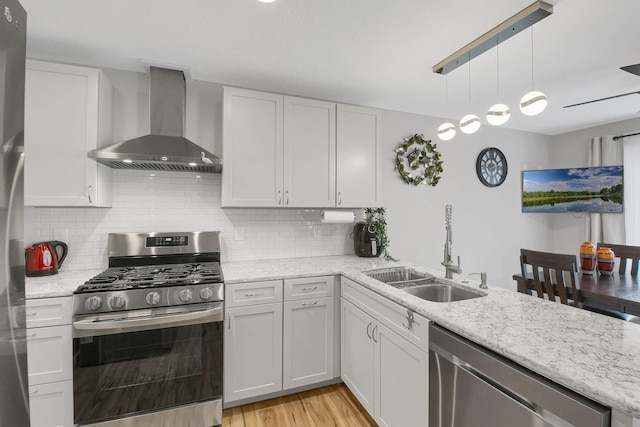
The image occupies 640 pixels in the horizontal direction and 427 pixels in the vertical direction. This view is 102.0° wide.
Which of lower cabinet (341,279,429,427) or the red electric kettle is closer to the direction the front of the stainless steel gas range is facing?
the lower cabinet

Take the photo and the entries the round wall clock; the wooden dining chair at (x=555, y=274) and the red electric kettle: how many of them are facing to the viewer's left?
1

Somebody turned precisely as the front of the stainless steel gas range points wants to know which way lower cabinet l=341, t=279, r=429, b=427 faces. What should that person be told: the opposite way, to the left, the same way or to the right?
to the right

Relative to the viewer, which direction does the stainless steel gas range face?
toward the camera

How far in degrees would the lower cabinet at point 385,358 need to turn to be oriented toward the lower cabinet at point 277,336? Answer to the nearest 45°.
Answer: approximately 45° to its right

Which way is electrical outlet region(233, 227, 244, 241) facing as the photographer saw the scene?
facing the viewer

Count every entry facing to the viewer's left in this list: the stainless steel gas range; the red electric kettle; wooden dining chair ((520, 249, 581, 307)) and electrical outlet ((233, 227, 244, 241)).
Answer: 1

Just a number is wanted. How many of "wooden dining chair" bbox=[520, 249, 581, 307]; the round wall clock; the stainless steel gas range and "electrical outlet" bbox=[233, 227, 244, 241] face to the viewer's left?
0

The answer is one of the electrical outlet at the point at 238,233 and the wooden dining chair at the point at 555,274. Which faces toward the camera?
the electrical outlet

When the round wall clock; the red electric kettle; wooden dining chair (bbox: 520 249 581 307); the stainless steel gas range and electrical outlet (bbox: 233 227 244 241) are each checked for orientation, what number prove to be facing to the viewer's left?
1

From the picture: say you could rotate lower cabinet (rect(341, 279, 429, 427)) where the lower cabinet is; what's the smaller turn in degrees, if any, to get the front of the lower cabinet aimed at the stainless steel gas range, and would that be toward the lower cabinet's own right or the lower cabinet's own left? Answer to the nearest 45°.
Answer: approximately 45° to the lower cabinet's own right

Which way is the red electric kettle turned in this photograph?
to the viewer's left

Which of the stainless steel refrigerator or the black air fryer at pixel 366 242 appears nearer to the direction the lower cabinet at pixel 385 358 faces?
the stainless steel refrigerator

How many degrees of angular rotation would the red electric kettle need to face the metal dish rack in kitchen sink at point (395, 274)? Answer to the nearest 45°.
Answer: approximately 135° to its left

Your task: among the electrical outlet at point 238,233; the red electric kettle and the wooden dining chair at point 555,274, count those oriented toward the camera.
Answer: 1

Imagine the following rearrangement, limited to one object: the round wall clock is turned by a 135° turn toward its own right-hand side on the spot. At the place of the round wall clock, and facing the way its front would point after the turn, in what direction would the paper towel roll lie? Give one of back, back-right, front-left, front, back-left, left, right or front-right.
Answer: front-left

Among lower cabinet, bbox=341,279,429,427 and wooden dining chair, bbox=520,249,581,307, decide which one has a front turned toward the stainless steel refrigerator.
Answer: the lower cabinet
